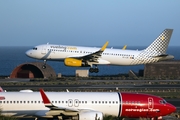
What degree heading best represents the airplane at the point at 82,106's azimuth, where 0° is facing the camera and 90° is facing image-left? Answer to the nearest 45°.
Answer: approximately 270°
